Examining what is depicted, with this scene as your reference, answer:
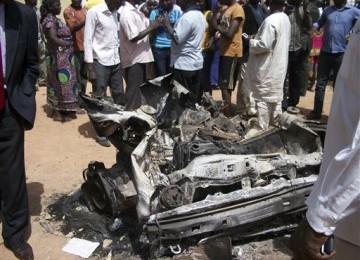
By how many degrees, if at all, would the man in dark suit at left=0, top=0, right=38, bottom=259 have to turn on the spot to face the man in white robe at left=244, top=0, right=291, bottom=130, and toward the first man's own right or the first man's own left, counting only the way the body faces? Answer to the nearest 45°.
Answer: approximately 90° to the first man's own left

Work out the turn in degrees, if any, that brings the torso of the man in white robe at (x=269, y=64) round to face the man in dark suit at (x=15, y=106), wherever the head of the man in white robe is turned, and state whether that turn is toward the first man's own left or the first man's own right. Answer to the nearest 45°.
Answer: approximately 90° to the first man's own left

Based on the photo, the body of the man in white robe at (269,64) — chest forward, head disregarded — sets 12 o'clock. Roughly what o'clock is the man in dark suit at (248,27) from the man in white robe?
The man in dark suit is roughly at 1 o'clock from the man in white robe.

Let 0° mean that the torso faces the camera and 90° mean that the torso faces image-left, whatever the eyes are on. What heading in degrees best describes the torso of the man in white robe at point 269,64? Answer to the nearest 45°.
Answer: approximately 135°

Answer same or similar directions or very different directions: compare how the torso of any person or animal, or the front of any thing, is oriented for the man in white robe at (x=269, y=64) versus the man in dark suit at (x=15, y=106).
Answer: very different directions
